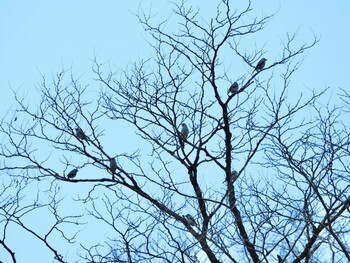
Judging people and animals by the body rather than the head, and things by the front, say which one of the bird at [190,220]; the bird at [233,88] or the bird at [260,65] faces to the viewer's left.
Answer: the bird at [190,220]

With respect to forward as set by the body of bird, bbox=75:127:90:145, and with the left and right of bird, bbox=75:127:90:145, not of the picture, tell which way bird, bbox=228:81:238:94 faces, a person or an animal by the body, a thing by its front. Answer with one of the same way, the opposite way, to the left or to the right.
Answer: the opposite way

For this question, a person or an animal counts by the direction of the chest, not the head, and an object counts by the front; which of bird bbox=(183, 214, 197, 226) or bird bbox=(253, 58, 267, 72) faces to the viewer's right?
bird bbox=(253, 58, 267, 72)

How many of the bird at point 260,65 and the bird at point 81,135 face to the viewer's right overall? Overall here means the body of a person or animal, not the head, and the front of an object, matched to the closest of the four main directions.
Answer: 1

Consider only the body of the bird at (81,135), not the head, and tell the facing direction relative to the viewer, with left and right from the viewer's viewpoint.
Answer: facing to the left of the viewer

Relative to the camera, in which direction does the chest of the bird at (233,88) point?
to the viewer's right

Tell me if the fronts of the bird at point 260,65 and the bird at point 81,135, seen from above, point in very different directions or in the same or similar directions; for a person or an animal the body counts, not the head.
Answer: very different directions

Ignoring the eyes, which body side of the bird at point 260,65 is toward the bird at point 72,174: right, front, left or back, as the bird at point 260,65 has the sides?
back

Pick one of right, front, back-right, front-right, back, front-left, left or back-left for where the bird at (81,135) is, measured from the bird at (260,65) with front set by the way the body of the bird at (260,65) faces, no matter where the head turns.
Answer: back

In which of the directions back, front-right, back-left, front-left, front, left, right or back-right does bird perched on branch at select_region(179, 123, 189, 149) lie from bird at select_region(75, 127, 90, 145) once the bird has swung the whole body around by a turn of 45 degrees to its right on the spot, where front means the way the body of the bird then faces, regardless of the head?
back-right

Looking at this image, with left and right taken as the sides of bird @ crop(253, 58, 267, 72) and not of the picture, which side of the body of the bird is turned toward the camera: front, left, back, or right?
right
